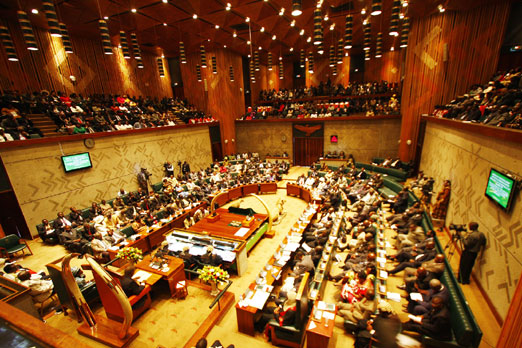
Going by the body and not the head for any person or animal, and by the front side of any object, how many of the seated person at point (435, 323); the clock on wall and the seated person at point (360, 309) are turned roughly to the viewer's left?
2

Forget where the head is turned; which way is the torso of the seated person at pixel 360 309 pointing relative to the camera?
to the viewer's left

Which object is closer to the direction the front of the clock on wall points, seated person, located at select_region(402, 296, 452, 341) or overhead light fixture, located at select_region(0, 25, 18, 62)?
the seated person

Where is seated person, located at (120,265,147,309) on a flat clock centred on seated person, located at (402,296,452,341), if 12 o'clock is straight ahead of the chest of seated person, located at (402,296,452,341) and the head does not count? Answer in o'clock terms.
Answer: seated person, located at (120,265,147,309) is roughly at 11 o'clock from seated person, located at (402,296,452,341).

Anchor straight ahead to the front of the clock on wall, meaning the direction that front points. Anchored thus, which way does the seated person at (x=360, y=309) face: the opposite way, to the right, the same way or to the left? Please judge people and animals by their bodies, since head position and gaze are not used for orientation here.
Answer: the opposite way

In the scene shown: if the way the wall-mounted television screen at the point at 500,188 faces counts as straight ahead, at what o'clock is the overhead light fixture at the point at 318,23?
The overhead light fixture is roughly at 1 o'clock from the wall-mounted television screen.

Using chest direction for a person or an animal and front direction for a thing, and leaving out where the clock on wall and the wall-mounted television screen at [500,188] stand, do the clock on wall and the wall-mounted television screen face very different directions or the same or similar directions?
very different directions

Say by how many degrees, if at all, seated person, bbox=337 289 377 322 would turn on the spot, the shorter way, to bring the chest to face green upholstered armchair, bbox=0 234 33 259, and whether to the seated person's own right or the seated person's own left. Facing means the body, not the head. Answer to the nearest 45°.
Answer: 0° — they already face it

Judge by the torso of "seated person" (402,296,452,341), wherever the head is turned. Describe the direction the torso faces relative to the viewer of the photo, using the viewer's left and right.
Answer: facing to the left of the viewer

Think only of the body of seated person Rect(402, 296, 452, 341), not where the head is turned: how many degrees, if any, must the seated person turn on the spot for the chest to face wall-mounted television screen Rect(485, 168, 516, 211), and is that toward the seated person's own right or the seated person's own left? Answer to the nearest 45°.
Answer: approximately 90° to the seated person's own right

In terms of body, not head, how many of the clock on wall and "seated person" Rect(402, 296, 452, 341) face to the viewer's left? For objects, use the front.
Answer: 1
